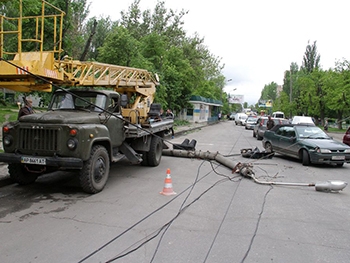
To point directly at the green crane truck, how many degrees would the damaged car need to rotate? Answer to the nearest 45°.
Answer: approximately 90° to its right

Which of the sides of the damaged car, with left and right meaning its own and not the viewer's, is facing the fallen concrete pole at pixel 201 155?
right

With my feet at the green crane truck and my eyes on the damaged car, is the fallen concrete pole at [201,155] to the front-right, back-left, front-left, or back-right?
front-left

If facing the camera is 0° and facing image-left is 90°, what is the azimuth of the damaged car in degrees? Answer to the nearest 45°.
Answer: approximately 315°

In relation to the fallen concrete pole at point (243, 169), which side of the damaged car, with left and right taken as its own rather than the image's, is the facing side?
right
